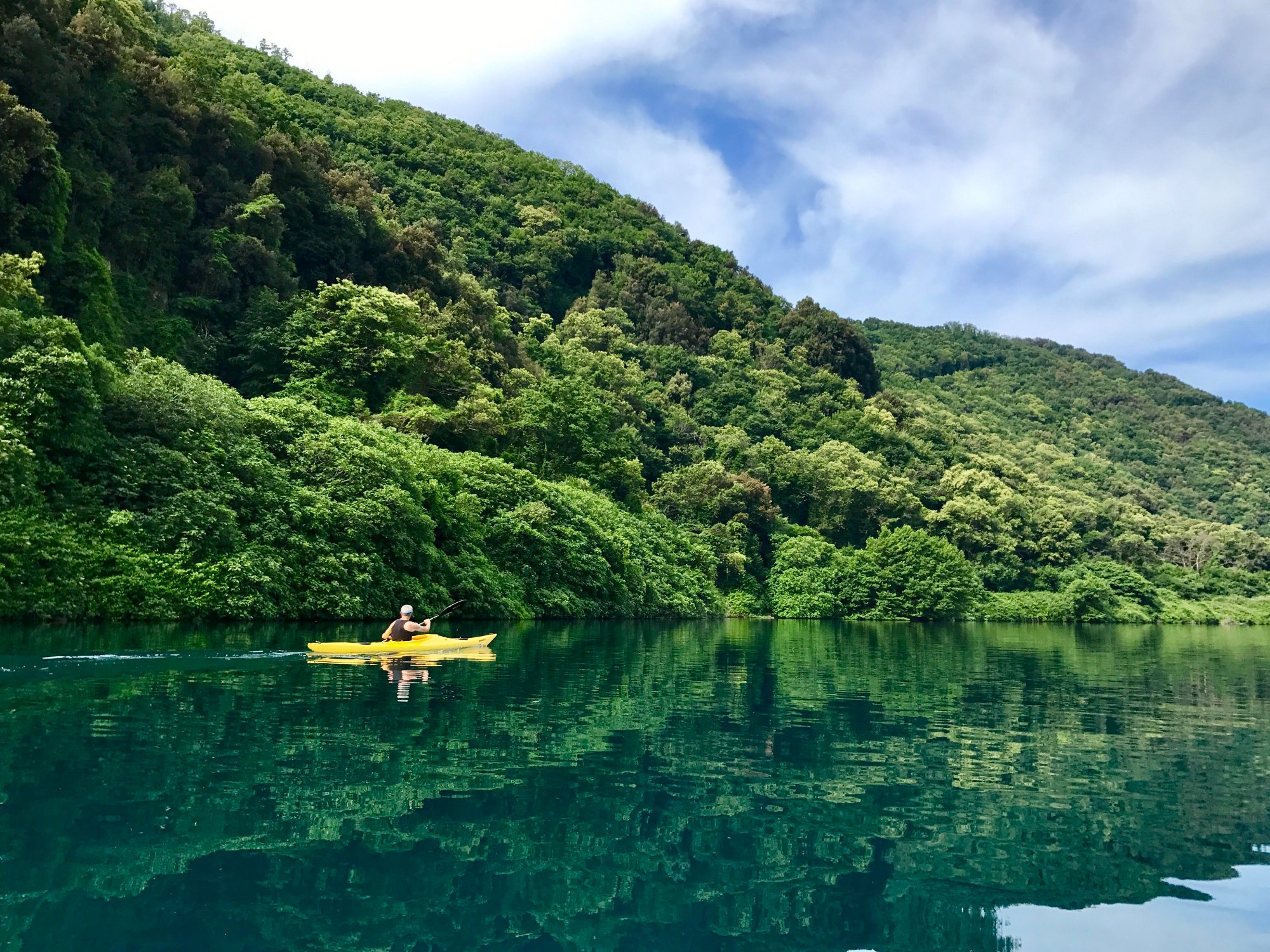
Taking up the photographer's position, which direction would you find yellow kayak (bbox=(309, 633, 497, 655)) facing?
facing to the right of the viewer
